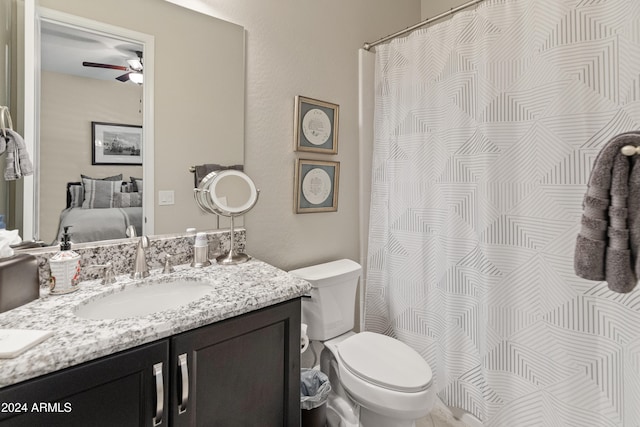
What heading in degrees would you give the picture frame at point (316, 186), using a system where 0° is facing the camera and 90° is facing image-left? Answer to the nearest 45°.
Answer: approximately 315°

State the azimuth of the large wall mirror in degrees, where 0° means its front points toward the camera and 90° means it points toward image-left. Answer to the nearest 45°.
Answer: approximately 315°

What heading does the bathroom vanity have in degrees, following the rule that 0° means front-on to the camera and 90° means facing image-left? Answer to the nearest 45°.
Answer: approximately 315°
